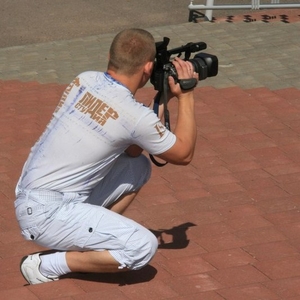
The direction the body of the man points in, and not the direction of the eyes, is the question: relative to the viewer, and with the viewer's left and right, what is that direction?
facing away from the viewer and to the right of the viewer

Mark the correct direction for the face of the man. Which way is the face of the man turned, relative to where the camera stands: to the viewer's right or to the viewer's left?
to the viewer's right
